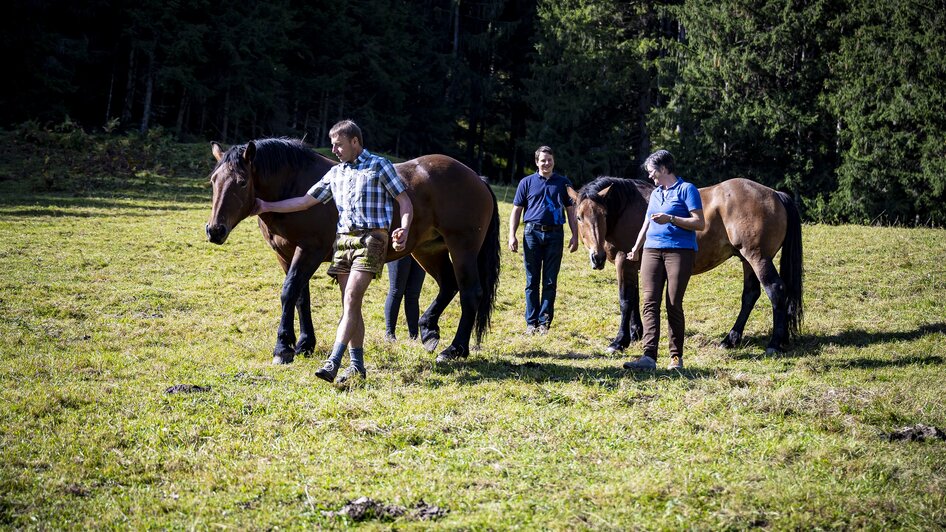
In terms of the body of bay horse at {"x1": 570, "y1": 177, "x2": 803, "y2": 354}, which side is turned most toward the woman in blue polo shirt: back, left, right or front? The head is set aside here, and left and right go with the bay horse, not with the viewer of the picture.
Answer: left

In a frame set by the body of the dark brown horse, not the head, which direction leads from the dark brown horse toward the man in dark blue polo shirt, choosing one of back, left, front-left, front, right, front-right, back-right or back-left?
back-right

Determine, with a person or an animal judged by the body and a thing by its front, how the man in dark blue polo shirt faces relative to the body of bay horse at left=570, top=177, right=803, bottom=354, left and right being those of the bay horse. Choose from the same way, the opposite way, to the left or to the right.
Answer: to the left

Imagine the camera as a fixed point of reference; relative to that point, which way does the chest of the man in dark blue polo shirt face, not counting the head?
toward the camera

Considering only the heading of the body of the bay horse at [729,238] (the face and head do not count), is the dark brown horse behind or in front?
in front

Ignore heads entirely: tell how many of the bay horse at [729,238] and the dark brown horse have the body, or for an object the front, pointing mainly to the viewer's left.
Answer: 2

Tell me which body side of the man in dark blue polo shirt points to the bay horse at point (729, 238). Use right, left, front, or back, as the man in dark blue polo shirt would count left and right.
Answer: left

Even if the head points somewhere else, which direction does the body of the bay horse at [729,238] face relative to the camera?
to the viewer's left

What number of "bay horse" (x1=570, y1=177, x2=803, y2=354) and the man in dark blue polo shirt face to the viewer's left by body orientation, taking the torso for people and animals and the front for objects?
1

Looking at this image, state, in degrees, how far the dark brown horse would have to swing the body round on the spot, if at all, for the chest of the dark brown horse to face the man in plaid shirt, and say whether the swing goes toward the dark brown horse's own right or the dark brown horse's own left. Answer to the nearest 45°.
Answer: approximately 90° to the dark brown horse's own left

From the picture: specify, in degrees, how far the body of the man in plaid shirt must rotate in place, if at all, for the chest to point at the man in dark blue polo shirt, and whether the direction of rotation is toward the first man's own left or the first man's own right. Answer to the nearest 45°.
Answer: approximately 180°

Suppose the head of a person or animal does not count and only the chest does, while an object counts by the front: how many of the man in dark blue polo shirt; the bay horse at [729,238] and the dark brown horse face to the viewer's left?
2

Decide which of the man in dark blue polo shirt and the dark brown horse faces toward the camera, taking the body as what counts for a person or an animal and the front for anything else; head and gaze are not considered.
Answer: the man in dark blue polo shirt

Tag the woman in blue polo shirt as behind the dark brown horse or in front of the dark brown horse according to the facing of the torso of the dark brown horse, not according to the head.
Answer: behind

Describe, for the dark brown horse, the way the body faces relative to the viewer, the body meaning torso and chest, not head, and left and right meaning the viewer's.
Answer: facing to the left of the viewer

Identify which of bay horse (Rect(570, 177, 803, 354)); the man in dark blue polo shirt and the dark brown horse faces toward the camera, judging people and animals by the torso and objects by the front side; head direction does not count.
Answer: the man in dark blue polo shirt

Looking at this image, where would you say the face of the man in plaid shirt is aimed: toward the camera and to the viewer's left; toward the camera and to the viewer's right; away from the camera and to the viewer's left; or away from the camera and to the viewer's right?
toward the camera and to the viewer's left
